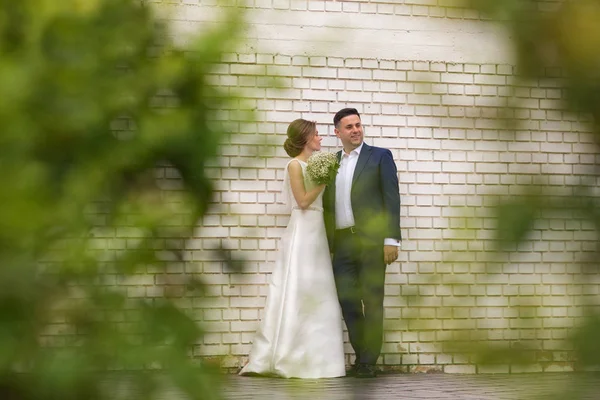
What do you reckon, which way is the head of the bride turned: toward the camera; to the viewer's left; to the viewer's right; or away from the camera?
to the viewer's right

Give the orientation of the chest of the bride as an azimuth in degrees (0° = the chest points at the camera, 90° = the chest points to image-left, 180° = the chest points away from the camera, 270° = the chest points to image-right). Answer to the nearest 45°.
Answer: approximately 270°
